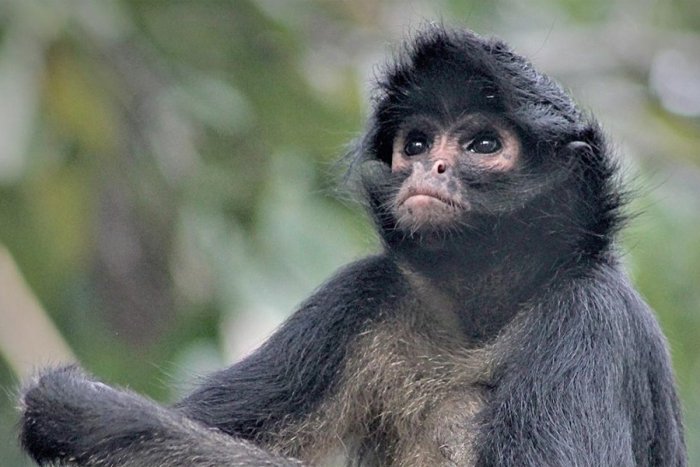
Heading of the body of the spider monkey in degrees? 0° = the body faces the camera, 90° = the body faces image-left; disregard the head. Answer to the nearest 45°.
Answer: approximately 45°
